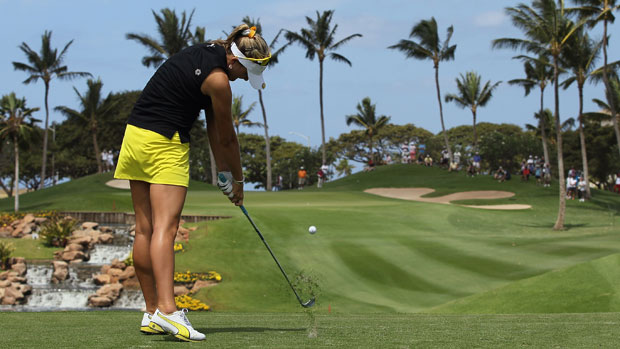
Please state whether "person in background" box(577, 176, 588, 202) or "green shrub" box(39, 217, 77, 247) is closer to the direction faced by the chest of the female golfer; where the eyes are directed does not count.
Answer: the person in background

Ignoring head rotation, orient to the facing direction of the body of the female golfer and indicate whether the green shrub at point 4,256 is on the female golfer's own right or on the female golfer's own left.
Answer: on the female golfer's own left

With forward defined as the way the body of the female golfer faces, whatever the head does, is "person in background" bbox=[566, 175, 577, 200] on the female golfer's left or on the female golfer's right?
on the female golfer's left

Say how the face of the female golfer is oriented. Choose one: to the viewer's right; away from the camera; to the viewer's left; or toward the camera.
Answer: to the viewer's right

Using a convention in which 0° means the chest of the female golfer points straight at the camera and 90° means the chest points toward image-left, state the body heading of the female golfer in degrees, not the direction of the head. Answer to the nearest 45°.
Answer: approximately 270°

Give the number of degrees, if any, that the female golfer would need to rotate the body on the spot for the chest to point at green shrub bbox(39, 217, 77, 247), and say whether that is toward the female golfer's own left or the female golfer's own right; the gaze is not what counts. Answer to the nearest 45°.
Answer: approximately 90° to the female golfer's own left

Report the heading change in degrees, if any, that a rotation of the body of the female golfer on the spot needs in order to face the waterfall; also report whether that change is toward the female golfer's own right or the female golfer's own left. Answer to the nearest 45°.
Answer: approximately 90° to the female golfer's own left

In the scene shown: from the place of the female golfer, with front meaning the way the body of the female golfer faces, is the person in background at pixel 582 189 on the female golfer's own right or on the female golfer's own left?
on the female golfer's own left
